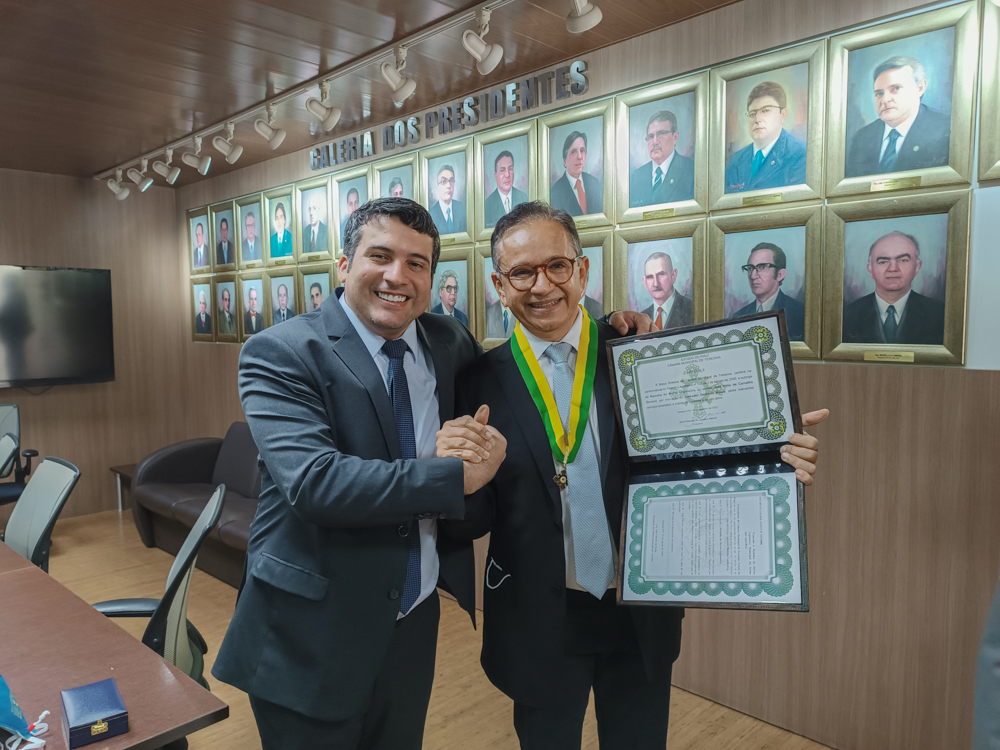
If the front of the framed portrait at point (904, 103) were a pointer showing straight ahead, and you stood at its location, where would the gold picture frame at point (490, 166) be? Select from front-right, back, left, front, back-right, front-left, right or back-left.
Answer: front-right

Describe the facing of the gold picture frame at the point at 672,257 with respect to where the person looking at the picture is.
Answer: facing the viewer and to the left of the viewer

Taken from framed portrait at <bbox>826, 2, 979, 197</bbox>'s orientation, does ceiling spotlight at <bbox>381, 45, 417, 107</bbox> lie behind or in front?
in front

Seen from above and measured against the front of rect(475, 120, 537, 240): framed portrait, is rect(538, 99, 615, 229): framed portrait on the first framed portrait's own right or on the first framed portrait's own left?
on the first framed portrait's own left

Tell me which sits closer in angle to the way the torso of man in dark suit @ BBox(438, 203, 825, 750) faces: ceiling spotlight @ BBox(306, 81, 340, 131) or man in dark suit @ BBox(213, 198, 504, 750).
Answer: the man in dark suit

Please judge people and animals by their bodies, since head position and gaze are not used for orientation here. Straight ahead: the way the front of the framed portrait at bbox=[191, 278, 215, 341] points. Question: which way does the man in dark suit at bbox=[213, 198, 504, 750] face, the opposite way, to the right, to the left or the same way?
to the left

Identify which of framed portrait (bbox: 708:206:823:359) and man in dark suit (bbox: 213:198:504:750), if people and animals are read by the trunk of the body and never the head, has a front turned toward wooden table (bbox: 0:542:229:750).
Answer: the framed portrait

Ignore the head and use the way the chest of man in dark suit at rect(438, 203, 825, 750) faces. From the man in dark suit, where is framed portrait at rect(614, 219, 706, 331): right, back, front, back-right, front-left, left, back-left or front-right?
back

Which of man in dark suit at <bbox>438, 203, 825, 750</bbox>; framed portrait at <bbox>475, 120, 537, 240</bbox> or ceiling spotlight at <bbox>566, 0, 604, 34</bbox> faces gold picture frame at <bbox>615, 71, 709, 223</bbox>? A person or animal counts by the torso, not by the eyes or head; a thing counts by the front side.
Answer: the ceiling spotlight
